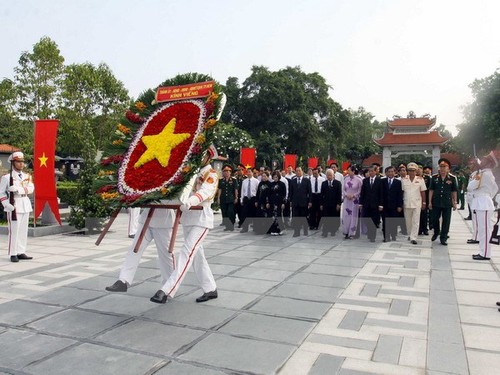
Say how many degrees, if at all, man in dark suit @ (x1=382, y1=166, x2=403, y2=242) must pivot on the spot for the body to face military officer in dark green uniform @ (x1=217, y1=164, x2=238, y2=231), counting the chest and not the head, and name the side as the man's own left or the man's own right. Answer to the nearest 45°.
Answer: approximately 90° to the man's own right

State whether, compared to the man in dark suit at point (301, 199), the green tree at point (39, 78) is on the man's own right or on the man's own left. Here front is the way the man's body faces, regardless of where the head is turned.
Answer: on the man's own right

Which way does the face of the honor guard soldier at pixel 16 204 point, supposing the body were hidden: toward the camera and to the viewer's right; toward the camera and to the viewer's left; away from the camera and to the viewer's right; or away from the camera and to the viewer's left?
toward the camera and to the viewer's right

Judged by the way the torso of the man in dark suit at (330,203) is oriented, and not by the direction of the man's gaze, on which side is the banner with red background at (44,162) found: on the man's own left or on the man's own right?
on the man's own right

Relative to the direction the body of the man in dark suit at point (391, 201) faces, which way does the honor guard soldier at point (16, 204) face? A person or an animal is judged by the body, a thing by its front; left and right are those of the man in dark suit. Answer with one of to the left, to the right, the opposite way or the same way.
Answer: to the left

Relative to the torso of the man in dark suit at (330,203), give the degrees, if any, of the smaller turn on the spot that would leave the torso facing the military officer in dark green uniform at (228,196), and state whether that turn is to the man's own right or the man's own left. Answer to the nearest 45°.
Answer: approximately 90° to the man's own right

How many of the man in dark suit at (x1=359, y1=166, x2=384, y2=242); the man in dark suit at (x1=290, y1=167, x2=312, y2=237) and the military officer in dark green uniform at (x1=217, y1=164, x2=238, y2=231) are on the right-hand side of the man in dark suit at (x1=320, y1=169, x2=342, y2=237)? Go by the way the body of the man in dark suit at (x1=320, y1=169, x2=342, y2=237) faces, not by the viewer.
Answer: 2

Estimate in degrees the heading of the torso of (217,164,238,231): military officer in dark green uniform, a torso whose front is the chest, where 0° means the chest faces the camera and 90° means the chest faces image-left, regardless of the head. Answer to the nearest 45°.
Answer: approximately 0°
